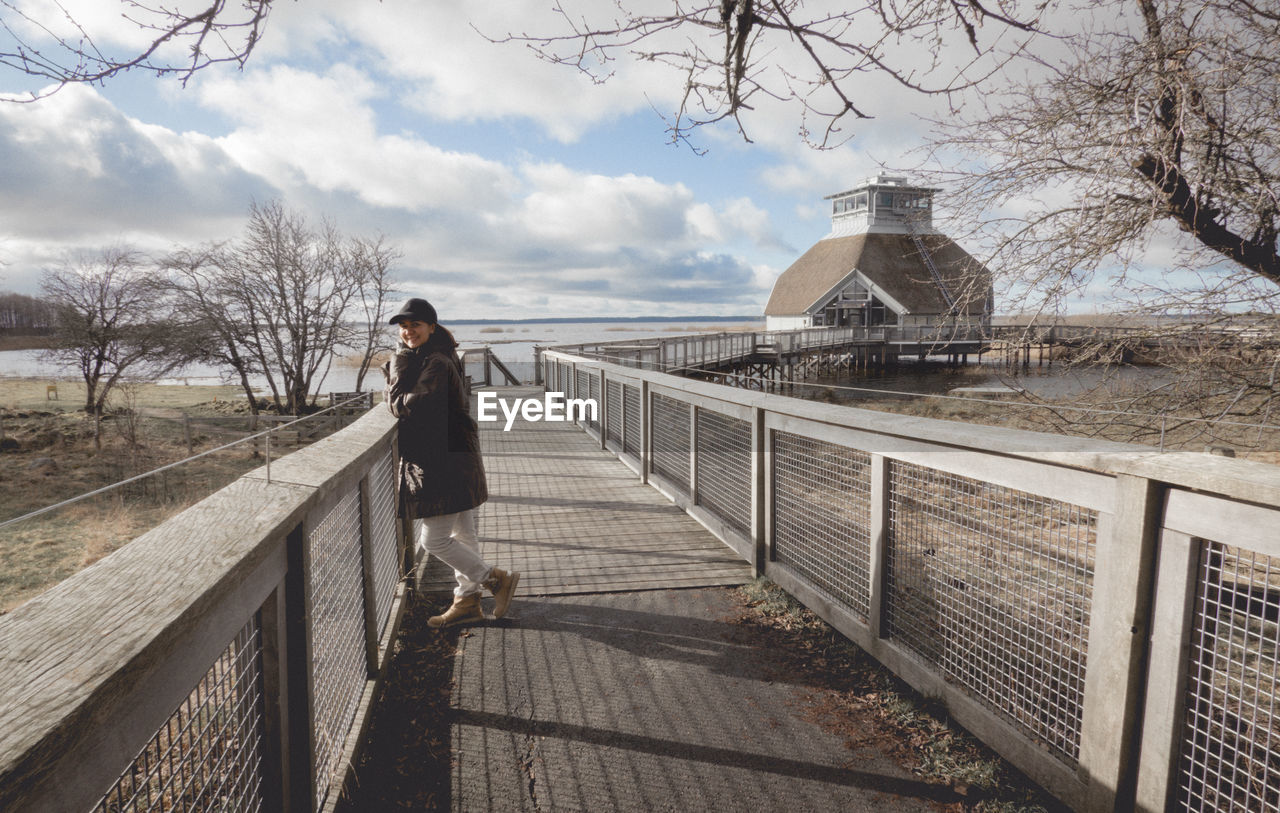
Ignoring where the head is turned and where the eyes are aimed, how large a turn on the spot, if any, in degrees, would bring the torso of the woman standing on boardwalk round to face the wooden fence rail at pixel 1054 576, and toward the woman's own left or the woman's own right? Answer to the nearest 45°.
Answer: approximately 135° to the woman's own left

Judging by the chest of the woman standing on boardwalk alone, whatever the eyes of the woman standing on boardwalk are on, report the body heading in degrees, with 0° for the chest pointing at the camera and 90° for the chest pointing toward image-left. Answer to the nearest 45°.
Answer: approximately 90°

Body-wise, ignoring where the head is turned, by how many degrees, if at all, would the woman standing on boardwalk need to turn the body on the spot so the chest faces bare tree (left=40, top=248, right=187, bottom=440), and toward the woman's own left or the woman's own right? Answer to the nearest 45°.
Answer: approximately 45° to the woman's own right

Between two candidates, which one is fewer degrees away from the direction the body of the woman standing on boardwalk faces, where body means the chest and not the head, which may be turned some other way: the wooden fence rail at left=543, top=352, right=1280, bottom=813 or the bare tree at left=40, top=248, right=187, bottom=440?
the bare tree
